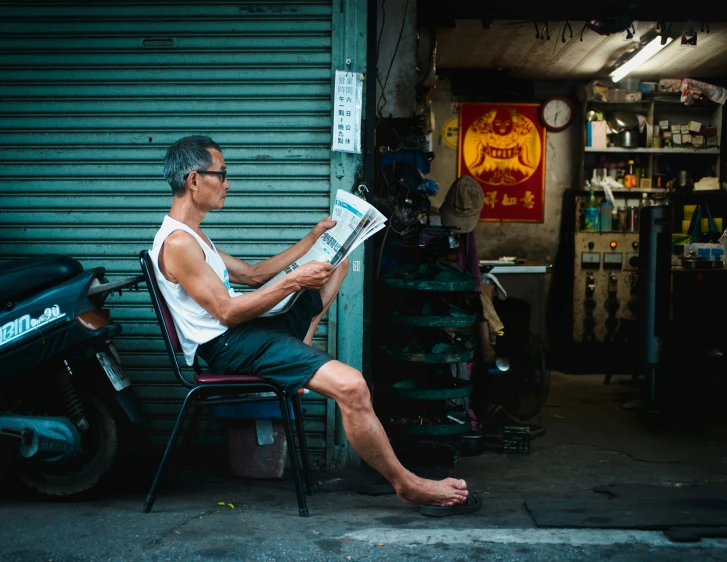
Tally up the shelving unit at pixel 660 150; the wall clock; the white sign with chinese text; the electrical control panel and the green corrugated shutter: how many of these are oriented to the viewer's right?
0

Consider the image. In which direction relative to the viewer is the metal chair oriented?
to the viewer's right

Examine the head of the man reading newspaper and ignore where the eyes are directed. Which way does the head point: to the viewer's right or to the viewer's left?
to the viewer's right

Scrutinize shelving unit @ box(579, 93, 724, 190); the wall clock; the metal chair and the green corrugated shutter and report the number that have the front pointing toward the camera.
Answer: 3

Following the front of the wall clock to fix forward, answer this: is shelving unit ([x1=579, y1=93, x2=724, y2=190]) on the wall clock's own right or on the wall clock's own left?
on the wall clock's own left

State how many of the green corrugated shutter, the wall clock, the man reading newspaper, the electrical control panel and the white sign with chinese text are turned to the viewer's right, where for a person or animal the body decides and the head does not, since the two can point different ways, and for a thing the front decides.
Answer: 1

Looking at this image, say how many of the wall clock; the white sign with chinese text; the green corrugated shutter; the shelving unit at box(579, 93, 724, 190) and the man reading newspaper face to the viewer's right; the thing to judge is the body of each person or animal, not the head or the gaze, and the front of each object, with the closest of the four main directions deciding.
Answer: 1

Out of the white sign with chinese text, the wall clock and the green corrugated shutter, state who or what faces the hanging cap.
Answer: the wall clock

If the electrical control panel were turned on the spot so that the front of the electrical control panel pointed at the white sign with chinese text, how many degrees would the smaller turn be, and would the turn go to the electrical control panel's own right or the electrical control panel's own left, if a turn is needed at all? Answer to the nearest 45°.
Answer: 0° — it already faces it

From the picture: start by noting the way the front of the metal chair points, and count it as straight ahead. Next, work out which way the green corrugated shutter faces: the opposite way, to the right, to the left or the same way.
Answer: to the right

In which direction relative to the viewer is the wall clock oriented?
toward the camera

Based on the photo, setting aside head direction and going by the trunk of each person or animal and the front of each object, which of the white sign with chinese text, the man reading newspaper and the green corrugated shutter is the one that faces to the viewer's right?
the man reading newspaper

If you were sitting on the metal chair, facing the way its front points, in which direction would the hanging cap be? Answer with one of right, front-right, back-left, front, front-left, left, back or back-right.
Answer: front-left

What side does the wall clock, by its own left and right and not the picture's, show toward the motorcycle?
front

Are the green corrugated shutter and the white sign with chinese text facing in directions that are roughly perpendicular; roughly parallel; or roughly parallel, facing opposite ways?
roughly parallel

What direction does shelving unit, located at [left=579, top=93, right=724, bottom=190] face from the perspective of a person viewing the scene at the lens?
facing the viewer

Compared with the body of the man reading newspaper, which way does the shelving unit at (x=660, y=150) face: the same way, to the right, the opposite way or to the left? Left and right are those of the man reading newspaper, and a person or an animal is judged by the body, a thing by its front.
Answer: to the right
